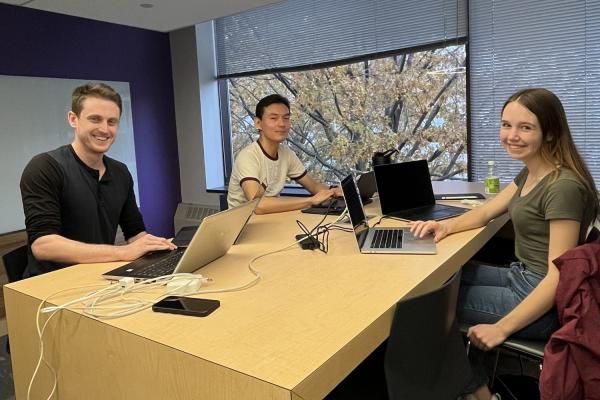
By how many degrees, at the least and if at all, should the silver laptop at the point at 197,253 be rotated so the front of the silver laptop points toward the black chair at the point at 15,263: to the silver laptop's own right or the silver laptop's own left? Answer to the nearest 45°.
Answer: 0° — it already faces it

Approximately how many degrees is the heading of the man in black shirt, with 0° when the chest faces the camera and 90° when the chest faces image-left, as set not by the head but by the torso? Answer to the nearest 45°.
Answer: approximately 315°

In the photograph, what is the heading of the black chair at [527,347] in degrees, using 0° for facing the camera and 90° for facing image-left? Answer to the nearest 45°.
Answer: approximately 90°

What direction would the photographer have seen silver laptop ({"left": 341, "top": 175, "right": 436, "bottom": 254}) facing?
facing to the right of the viewer

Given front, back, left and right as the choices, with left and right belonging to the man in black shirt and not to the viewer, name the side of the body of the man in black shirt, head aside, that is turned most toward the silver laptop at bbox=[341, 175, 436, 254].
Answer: front

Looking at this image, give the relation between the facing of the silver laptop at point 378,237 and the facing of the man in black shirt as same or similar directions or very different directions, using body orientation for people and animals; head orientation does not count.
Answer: same or similar directions

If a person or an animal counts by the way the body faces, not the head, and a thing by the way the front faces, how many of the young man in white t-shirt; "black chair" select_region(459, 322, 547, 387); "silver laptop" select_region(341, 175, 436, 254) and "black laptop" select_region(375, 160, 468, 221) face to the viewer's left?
1

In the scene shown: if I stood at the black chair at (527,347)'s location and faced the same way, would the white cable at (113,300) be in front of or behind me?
in front

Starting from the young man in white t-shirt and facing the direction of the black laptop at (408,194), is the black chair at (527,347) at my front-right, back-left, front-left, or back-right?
front-right

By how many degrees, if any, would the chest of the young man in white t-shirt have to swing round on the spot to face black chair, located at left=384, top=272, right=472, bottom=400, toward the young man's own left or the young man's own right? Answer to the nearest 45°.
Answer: approximately 45° to the young man's own right

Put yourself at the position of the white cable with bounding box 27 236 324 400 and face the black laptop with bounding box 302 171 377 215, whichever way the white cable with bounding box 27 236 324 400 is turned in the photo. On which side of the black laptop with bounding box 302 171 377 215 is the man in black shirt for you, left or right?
left

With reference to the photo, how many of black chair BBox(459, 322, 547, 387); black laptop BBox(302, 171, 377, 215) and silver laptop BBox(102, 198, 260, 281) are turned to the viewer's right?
0
